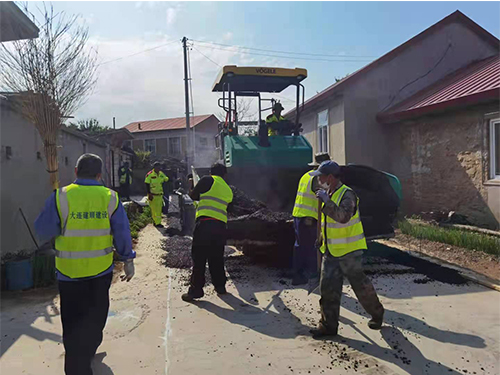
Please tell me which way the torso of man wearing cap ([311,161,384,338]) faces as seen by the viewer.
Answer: to the viewer's left

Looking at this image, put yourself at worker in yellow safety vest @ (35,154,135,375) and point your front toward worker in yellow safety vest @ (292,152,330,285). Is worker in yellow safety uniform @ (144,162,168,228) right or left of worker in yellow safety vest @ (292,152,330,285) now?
left

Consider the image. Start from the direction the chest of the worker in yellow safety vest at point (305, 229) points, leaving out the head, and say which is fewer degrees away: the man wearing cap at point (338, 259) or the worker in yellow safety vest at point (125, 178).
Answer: the worker in yellow safety vest

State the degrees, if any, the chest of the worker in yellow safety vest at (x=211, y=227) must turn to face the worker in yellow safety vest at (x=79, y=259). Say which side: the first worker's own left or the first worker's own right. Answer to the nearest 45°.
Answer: approximately 90° to the first worker's own left

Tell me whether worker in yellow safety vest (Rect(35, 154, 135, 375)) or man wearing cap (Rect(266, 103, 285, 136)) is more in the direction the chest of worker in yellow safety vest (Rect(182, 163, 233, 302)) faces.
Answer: the man wearing cap

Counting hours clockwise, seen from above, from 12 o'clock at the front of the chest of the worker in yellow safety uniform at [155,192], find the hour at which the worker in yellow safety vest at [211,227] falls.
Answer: the worker in yellow safety vest at [211,227] is roughly at 12 o'clock from the worker in yellow safety uniform at [155,192].

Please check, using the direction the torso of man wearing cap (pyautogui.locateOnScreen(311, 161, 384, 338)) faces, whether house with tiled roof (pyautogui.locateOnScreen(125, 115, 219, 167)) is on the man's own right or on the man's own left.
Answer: on the man's own right

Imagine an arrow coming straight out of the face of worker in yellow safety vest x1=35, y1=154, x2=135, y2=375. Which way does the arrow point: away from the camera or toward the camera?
away from the camera

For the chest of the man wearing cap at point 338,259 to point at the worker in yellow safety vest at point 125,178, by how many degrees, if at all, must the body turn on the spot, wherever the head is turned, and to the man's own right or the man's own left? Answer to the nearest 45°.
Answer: approximately 45° to the man's own right

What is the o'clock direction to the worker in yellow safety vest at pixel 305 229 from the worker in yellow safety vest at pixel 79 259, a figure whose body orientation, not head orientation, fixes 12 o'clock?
the worker in yellow safety vest at pixel 305 229 is roughly at 2 o'clock from the worker in yellow safety vest at pixel 79 259.

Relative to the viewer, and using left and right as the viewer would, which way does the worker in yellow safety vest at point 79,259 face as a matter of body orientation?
facing away from the viewer
